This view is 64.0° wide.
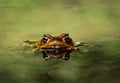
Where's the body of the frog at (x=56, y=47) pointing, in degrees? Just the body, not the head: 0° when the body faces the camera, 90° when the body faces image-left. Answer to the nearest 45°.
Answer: approximately 0°
